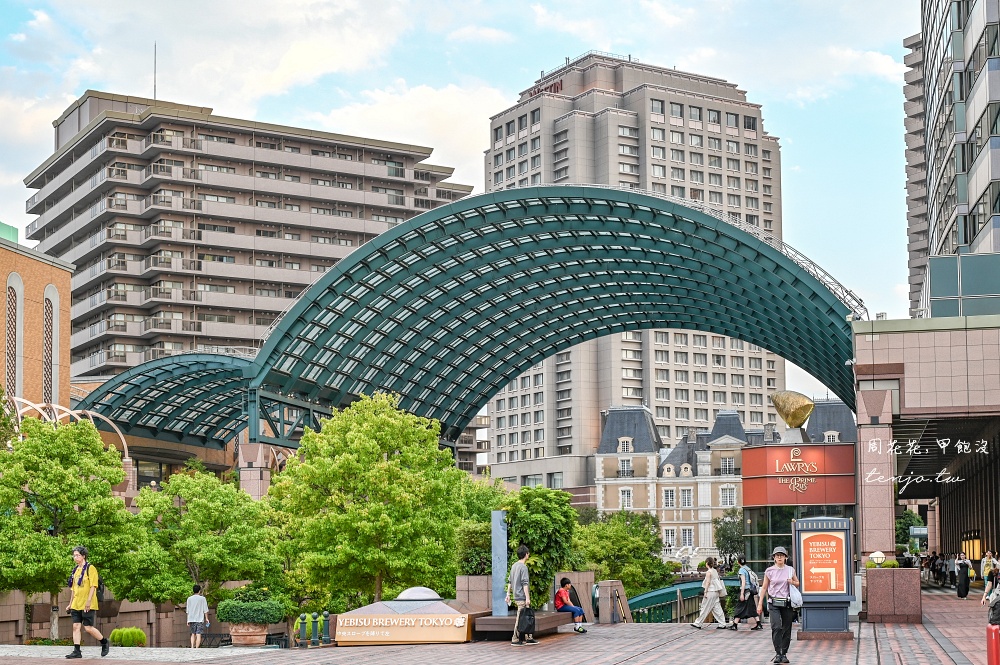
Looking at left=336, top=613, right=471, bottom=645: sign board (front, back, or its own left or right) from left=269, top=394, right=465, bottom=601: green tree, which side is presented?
back

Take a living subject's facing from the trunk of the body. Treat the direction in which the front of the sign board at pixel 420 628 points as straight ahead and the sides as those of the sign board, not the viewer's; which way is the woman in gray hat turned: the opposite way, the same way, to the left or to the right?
the same way

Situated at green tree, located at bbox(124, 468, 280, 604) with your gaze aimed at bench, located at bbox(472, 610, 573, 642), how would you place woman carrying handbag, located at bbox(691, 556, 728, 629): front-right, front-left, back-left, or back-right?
front-left

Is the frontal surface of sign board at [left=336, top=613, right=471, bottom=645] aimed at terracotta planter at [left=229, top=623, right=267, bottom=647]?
no

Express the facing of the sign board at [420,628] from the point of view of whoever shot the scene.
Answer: facing the viewer

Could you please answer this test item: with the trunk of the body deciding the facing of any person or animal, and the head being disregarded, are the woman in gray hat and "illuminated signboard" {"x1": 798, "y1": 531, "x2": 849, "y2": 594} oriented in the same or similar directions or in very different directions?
same or similar directions

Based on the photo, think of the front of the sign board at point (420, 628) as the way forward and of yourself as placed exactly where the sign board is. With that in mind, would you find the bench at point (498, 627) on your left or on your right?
on your left

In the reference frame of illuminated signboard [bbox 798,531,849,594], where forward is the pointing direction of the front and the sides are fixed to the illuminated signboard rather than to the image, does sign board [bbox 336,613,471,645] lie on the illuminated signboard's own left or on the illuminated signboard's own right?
on the illuminated signboard's own right

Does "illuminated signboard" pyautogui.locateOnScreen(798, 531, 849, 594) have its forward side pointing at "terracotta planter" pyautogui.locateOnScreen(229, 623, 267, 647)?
no

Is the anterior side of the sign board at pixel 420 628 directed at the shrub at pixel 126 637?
no

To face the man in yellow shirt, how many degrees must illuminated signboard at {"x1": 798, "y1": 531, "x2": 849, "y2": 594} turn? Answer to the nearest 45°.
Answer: approximately 45° to its right

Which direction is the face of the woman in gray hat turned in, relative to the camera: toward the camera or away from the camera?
toward the camera

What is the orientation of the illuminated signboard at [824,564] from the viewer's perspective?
toward the camera

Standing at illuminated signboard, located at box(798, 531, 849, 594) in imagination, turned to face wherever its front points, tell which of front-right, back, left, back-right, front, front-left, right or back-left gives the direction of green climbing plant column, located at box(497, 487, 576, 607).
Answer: back-right
